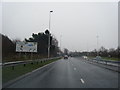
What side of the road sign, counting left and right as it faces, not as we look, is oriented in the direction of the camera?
front
